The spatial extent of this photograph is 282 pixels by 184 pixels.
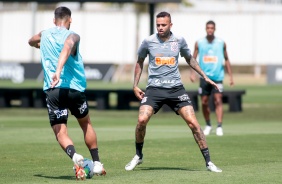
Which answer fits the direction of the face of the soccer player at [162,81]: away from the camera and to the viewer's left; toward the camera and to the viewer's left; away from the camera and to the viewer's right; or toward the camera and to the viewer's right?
toward the camera and to the viewer's left

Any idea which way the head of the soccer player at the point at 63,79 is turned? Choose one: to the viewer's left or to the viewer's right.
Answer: to the viewer's right

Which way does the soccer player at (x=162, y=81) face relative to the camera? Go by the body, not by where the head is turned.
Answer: toward the camera

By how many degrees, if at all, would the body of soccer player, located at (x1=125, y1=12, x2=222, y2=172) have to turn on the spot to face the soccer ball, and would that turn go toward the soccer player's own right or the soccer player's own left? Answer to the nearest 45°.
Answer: approximately 45° to the soccer player's own right

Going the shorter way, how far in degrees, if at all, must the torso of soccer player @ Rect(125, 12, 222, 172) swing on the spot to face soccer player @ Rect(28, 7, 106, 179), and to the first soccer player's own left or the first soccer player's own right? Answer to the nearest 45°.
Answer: approximately 45° to the first soccer player's own right
